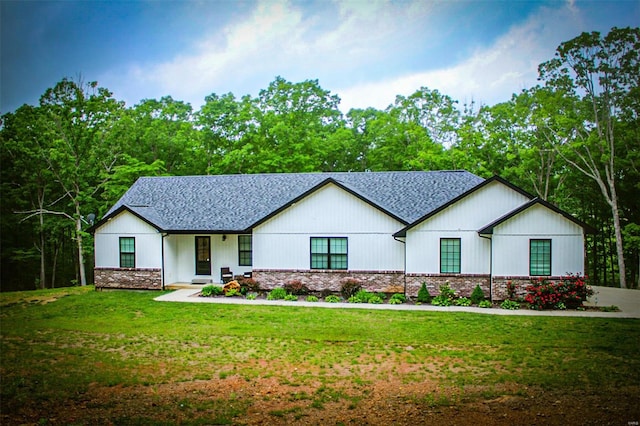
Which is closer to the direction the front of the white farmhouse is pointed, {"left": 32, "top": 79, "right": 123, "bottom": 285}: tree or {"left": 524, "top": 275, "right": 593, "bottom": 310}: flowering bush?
the flowering bush

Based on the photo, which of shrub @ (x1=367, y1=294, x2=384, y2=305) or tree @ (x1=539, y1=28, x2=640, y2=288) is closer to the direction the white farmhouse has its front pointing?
the shrub

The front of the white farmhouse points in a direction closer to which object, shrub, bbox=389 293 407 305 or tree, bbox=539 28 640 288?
the shrub

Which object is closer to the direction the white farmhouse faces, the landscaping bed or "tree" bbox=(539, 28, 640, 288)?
the landscaping bed

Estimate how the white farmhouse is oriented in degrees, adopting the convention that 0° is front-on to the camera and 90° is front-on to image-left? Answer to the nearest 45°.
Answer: approximately 0°

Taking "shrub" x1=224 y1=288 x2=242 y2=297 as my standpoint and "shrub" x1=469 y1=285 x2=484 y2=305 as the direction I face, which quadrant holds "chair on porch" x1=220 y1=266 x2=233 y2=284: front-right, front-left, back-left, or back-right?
back-left
